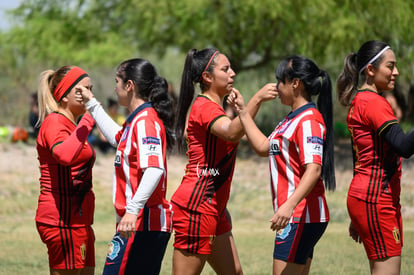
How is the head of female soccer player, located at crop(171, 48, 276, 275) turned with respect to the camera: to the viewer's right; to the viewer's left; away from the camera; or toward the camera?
to the viewer's right

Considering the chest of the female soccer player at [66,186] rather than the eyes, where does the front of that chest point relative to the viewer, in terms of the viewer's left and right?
facing to the right of the viewer

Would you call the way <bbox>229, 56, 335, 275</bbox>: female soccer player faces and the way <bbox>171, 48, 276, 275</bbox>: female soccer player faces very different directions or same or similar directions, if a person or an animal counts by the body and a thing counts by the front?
very different directions

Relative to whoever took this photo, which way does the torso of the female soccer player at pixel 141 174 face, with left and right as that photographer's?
facing to the left of the viewer

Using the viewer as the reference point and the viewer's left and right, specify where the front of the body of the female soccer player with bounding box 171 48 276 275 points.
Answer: facing to the right of the viewer

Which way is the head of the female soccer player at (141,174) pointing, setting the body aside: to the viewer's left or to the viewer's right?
to the viewer's left

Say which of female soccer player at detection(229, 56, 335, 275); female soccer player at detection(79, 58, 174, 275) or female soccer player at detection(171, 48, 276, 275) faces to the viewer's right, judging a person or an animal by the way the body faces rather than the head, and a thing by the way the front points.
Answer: female soccer player at detection(171, 48, 276, 275)

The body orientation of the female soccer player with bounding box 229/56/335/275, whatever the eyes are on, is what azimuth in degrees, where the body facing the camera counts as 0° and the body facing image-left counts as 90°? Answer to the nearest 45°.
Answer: approximately 90°
